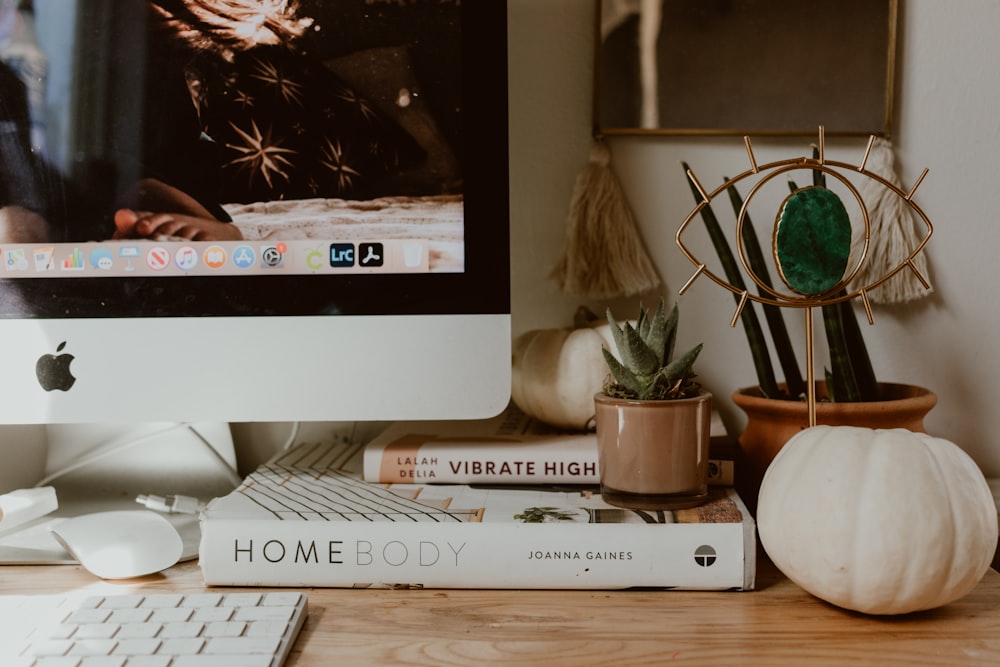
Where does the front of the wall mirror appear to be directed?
toward the camera

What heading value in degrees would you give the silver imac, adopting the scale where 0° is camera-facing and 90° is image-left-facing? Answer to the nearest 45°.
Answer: approximately 0°

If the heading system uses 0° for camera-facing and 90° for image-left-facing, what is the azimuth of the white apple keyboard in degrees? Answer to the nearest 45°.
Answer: approximately 0°

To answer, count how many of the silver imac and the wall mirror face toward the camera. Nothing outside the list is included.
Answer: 2

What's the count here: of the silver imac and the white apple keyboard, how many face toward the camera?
2

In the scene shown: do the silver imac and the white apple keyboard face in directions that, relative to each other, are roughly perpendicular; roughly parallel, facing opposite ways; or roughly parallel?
roughly parallel
